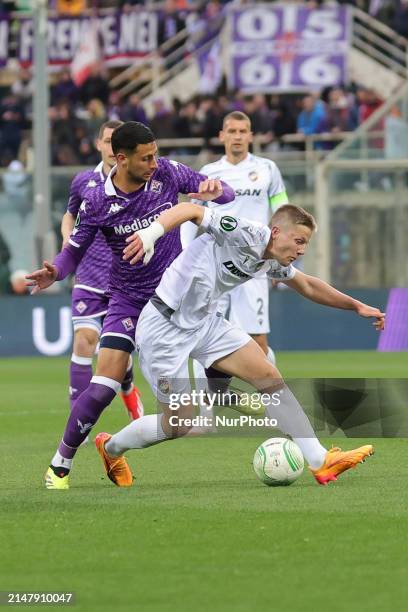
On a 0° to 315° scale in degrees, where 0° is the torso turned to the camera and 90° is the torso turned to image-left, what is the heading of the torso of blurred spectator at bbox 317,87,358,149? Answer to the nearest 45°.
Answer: approximately 0°

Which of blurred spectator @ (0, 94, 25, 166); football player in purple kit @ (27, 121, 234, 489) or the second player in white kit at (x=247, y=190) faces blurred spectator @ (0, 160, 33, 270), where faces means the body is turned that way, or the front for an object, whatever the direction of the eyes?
blurred spectator @ (0, 94, 25, 166)

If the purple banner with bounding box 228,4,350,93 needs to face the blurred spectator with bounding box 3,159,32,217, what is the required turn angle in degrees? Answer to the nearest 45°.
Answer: approximately 45° to its right

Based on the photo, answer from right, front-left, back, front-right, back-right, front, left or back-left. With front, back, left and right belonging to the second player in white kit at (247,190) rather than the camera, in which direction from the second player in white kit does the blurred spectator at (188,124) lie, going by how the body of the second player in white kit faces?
back

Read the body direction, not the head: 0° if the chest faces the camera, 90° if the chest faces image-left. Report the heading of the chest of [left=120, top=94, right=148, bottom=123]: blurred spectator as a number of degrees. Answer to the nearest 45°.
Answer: approximately 0°

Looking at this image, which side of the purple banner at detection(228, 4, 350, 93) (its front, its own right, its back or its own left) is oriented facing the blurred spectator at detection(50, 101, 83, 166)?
right

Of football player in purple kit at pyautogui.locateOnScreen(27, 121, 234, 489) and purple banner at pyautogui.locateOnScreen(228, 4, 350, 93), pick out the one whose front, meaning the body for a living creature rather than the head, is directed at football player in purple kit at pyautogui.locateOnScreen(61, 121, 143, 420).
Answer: the purple banner

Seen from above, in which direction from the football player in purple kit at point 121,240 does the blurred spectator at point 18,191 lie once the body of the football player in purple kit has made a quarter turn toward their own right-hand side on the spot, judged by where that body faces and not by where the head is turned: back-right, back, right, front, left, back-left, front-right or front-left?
back-right

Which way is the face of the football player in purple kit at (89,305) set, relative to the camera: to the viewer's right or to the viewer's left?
to the viewer's right
